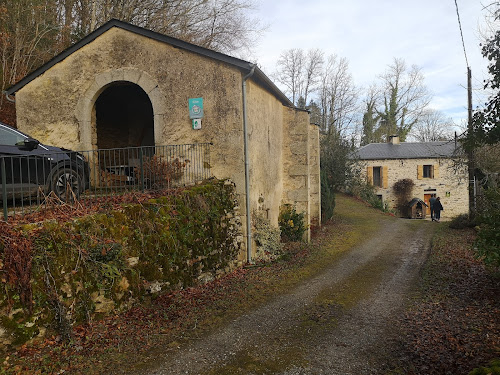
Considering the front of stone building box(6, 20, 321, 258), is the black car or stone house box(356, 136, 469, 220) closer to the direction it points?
the black car

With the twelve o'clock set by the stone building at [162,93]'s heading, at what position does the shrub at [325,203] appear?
The shrub is roughly at 6 o'clock from the stone building.

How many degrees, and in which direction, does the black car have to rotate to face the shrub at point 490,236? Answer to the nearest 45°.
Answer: approximately 45° to its right

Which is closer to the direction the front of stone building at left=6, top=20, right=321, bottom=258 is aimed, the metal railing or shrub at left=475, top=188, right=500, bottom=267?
the metal railing

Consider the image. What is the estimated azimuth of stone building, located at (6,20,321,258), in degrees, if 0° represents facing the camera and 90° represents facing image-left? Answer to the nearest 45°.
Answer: approximately 45°

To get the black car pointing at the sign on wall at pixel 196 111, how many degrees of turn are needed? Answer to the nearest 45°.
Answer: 0° — it already faces it

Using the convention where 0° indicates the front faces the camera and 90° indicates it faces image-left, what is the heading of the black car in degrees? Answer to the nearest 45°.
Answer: approximately 270°

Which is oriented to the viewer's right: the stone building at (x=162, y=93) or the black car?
the black car

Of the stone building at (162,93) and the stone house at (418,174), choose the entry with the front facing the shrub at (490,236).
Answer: the stone house
